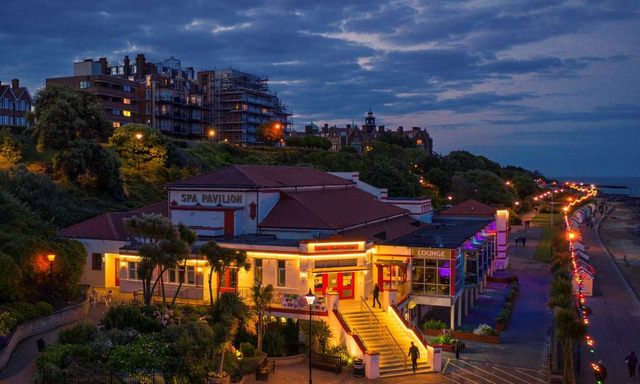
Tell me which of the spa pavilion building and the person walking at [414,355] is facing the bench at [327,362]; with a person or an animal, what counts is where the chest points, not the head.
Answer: the spa pavilion building

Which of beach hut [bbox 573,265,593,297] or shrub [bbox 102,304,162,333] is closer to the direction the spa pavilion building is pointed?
the shrub

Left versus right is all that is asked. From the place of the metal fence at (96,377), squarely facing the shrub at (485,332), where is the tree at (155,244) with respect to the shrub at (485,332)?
left

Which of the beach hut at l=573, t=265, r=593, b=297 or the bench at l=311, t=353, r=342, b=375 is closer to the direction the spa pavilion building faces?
the bench

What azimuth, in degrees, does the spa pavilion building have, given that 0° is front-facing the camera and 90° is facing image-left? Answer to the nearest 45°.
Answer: approximately 0°

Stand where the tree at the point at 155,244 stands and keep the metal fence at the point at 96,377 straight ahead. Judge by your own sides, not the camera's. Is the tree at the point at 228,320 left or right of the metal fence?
left
